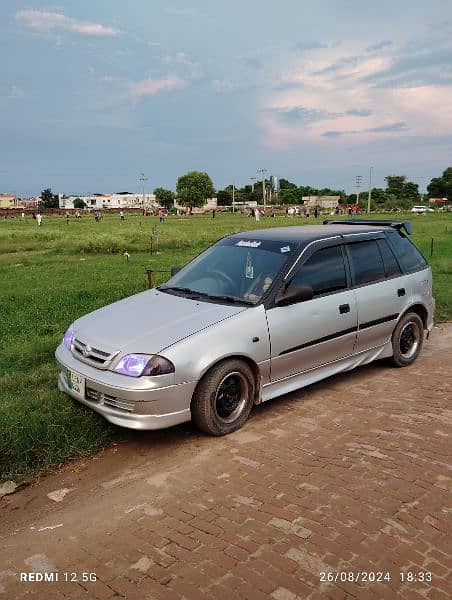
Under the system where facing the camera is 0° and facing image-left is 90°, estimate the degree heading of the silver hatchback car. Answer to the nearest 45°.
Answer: approximately 45°
